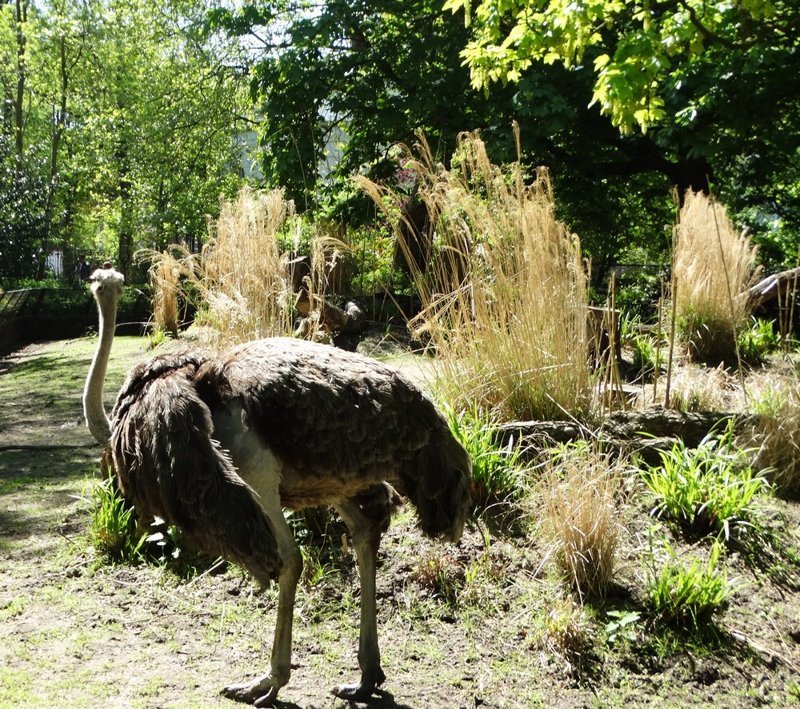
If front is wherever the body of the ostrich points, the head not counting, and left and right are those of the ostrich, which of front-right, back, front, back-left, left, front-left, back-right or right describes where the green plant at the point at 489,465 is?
back-right

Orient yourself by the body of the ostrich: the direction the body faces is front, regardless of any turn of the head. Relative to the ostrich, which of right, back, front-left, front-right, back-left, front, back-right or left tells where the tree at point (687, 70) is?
back-right

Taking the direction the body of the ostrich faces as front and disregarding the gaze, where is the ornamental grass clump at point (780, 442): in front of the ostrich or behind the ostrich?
behind

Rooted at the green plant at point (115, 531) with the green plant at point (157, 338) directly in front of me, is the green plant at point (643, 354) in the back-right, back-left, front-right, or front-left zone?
front-right

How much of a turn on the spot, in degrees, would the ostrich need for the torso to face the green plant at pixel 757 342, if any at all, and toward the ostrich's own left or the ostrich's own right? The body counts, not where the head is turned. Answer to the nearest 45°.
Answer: approximately 135° to the ostrich's own right

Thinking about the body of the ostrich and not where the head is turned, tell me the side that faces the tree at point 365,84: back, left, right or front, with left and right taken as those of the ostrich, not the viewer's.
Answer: right

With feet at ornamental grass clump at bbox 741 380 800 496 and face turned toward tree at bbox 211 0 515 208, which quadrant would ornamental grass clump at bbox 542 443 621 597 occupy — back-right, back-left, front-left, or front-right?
back-left

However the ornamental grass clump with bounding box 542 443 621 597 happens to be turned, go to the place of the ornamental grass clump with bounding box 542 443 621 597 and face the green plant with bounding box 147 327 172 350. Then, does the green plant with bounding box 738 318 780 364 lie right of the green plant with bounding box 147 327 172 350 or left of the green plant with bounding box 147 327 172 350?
right

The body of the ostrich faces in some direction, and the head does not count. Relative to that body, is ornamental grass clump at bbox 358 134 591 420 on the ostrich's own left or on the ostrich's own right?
on the ostrich's own right

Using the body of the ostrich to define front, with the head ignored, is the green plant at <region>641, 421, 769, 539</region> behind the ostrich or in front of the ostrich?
behind

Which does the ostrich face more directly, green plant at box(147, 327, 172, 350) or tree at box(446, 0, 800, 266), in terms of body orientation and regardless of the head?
the green plant

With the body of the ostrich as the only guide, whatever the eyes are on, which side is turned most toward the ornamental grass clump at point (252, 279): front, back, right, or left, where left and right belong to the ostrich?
right

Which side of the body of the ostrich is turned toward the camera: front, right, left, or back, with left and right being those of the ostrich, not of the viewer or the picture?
left

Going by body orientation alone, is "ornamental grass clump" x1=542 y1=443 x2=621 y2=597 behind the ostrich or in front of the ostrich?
behind

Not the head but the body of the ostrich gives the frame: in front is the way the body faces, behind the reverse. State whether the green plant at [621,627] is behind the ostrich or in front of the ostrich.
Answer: behind

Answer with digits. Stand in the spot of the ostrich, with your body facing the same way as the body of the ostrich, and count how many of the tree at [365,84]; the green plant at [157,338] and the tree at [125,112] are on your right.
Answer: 3

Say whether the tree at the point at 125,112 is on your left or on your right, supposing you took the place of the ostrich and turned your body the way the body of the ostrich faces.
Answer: on your right
